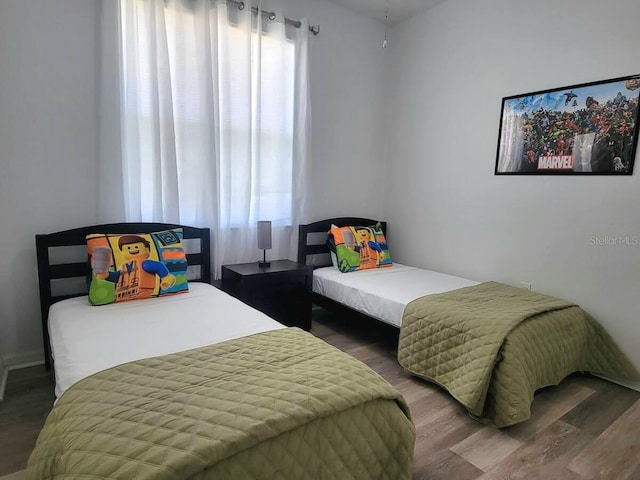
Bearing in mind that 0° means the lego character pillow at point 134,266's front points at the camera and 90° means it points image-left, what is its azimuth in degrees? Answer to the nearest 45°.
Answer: approximately 0°

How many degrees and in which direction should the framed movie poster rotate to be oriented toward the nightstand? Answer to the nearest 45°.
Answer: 0° — it already faces it

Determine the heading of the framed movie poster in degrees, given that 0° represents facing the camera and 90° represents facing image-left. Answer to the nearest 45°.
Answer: approximately 45°

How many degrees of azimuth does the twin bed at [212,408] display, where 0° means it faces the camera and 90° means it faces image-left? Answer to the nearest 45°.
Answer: approximately 315°

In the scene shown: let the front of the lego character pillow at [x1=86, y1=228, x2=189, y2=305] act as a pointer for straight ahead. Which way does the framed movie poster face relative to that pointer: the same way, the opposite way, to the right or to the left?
to the right

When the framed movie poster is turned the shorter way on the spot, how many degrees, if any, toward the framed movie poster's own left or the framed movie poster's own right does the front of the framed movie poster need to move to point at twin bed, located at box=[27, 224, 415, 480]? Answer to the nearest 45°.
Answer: approximately 45° to the framed movie poster's own left

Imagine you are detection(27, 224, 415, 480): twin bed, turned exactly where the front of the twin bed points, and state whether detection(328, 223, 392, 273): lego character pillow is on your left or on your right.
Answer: on your left
